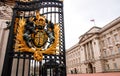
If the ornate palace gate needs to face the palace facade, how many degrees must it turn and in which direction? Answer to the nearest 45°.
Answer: approximately 135° to its left

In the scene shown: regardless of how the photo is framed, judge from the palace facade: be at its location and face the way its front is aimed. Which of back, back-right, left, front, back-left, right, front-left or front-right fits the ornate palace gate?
front-left
